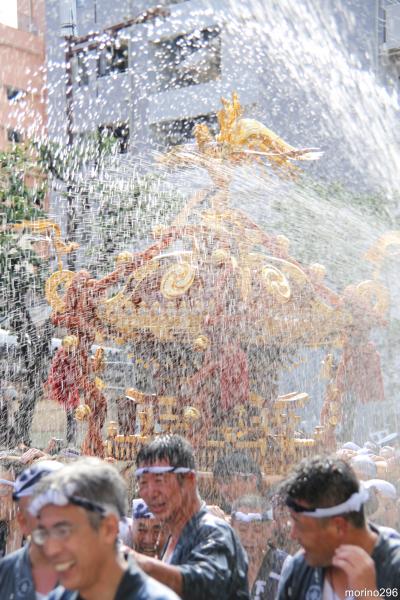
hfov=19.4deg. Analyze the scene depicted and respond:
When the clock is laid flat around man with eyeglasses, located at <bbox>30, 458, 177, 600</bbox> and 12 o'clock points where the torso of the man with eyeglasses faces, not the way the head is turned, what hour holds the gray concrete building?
The gray concrete building is roughly at 5 o'clock from the man with eyeglasses.

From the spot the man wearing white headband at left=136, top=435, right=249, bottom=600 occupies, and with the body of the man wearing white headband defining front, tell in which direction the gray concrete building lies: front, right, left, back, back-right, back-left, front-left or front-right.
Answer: back-right

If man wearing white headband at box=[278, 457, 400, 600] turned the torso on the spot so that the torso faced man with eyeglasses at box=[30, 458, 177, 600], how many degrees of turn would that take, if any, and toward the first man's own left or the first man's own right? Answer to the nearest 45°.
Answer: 0° — they already face them

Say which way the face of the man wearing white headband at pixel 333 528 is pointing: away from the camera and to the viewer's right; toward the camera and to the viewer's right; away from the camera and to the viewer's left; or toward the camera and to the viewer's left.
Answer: toward the camera and to the viewer's left

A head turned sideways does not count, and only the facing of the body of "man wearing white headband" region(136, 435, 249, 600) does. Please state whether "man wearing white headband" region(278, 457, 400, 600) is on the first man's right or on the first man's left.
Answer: on the first man's left

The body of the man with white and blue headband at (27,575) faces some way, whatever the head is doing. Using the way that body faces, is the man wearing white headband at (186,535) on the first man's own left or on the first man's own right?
on the first man's own left

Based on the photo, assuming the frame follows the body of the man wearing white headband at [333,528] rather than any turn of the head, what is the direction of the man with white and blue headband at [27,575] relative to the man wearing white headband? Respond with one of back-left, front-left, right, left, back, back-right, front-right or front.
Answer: front-right

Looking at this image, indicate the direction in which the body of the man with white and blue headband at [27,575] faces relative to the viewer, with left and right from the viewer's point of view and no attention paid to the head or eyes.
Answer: facing the viewer and to the right of the viewer

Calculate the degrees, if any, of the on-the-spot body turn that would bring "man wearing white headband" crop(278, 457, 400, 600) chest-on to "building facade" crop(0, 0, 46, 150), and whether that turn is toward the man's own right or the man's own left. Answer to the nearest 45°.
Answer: approximately 135° to the man's own right

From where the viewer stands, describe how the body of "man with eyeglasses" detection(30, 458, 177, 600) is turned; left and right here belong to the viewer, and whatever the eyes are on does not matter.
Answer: facing the viewer and to the left of the viewer
